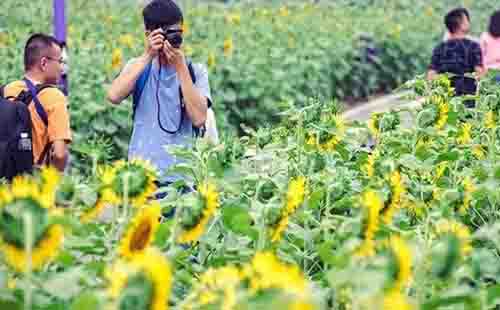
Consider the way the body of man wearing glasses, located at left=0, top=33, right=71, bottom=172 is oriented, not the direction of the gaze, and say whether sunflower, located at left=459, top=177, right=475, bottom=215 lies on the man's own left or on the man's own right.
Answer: on the man's own right

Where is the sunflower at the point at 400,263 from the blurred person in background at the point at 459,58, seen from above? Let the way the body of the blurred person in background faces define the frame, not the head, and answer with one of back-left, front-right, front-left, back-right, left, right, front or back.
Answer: back

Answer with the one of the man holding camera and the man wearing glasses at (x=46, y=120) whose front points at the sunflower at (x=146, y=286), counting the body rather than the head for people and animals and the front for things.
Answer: the man holding camera

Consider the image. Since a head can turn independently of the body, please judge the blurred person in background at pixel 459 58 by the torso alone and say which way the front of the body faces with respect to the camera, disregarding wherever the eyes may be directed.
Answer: away from the camera

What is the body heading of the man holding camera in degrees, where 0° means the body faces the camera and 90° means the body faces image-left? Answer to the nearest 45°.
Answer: approximately 0°

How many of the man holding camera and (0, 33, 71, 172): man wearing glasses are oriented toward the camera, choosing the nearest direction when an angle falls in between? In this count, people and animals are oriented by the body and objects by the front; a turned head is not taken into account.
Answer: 1

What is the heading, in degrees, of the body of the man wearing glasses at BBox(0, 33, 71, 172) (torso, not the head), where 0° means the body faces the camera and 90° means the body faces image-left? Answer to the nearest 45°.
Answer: approximately 225°

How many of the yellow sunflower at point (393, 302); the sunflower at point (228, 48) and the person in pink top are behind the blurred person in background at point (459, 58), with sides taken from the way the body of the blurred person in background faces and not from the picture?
1
